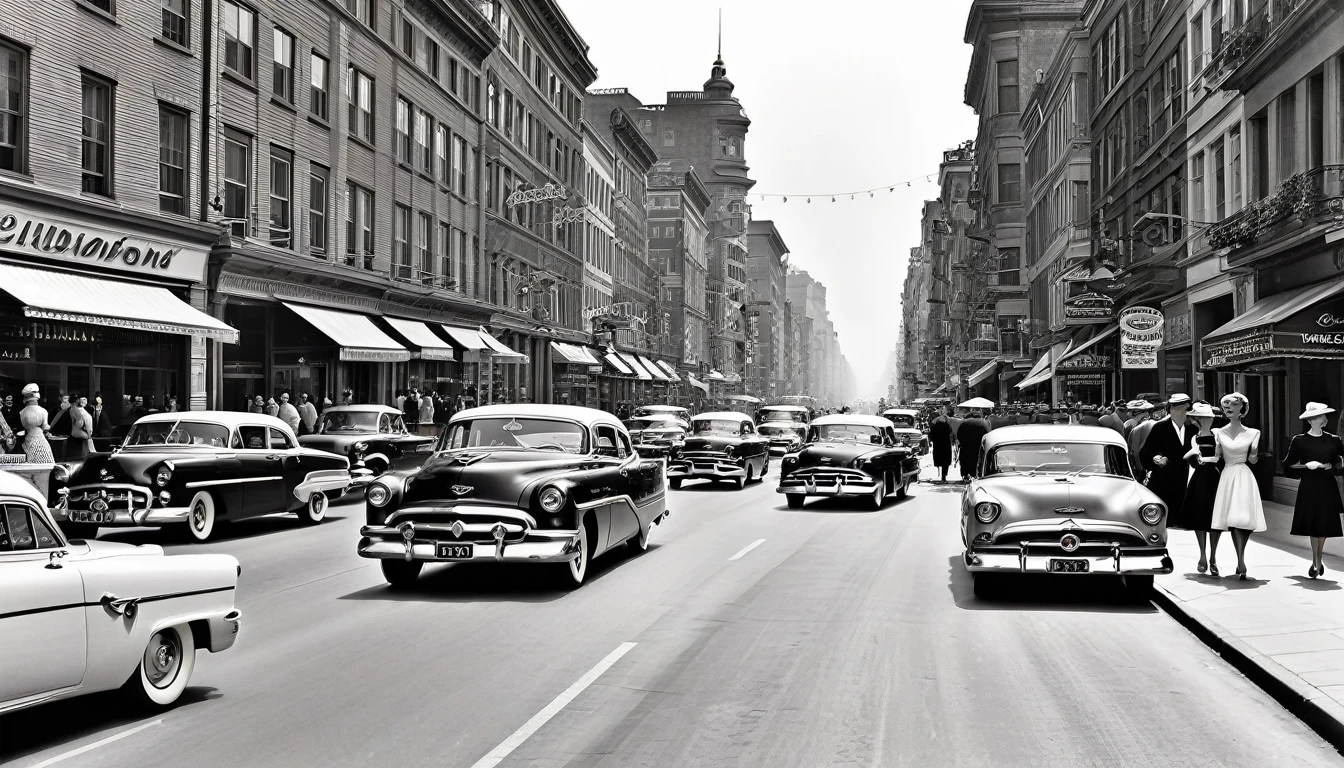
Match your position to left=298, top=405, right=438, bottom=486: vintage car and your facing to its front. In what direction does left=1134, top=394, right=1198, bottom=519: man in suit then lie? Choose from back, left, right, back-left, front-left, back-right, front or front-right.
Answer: left

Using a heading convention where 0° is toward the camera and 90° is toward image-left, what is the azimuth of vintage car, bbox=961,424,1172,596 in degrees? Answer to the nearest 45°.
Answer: approximately 0°

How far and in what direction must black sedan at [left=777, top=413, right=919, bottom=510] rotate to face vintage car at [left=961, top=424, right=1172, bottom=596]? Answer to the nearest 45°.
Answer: approximately 45° to its left

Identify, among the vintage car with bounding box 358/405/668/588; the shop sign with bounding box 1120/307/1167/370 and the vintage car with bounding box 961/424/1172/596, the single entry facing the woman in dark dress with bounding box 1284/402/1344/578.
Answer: the shop sign

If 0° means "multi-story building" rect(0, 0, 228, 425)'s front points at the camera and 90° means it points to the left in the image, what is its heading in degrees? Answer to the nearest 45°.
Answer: approximately 315°

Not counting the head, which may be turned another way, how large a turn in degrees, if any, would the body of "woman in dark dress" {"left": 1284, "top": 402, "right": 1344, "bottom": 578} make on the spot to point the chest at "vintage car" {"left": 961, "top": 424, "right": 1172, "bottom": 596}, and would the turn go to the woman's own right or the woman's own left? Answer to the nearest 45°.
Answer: approximately 45° to the woman's own right

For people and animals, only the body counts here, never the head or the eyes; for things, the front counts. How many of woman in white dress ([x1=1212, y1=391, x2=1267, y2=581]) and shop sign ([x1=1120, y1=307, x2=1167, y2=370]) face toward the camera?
2

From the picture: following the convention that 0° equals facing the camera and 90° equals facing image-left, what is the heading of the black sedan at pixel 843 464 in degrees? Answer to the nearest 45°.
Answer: approximately 45°
